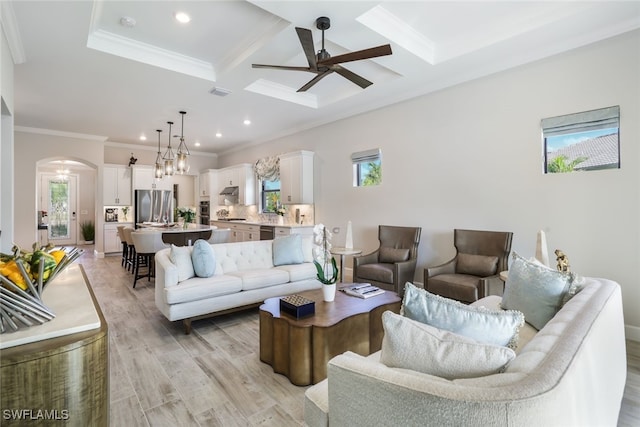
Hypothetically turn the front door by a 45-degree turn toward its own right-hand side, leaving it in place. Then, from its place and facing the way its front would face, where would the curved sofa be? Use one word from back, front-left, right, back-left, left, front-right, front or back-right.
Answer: front-left

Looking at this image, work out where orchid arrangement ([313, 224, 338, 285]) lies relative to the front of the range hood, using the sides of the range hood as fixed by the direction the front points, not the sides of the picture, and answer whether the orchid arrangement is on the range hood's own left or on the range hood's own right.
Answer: on the range hood's own left

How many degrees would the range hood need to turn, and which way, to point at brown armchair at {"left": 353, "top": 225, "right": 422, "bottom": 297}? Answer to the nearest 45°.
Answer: approximately 90° to its left

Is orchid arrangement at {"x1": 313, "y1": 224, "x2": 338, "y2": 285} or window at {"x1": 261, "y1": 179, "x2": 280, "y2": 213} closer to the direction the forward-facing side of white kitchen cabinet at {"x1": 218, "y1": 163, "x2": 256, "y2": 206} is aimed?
the orchid arrangement

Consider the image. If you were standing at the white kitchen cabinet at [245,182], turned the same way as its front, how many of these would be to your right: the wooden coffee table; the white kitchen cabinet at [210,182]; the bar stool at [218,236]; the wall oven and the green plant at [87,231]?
3

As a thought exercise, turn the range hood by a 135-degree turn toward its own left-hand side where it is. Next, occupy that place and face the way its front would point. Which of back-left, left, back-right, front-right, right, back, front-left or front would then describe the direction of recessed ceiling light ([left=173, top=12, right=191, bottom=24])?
right

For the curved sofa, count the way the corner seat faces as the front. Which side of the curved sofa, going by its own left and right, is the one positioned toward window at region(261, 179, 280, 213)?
front

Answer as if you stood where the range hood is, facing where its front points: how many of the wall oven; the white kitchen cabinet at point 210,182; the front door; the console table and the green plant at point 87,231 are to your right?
4

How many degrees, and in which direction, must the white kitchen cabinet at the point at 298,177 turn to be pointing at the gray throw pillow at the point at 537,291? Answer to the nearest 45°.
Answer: approximately 45° to its left

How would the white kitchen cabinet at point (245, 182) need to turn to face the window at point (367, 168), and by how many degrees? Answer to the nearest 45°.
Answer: approximately 90° to its left

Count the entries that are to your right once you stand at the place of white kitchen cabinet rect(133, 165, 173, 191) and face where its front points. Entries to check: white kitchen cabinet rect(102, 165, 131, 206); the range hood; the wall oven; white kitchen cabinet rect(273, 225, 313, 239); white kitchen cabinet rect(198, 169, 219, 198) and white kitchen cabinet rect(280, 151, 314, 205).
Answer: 1

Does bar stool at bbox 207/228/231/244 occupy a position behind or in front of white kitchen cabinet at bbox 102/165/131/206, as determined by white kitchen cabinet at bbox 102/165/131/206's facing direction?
in front

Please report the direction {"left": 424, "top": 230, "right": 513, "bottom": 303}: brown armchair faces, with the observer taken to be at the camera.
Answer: facing the viewer and to the left of the viewer

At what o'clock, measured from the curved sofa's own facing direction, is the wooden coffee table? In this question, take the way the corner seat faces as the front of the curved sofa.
The wooden coffee table is roughly at 12 o'clock from the curved sofa.

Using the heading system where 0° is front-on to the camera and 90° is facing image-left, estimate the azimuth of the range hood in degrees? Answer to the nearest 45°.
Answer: approximately 45°

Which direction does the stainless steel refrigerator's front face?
toward the camera

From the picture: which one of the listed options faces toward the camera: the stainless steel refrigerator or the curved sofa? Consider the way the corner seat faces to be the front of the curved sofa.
the stainless steel refrigerator

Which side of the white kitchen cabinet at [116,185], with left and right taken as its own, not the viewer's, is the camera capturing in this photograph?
front

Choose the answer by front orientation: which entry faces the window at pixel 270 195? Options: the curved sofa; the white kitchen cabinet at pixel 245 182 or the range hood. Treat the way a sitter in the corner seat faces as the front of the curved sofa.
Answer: the curved sofa

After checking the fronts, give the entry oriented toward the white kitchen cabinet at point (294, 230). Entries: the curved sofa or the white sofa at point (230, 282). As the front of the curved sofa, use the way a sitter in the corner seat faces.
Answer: the curved sofa
